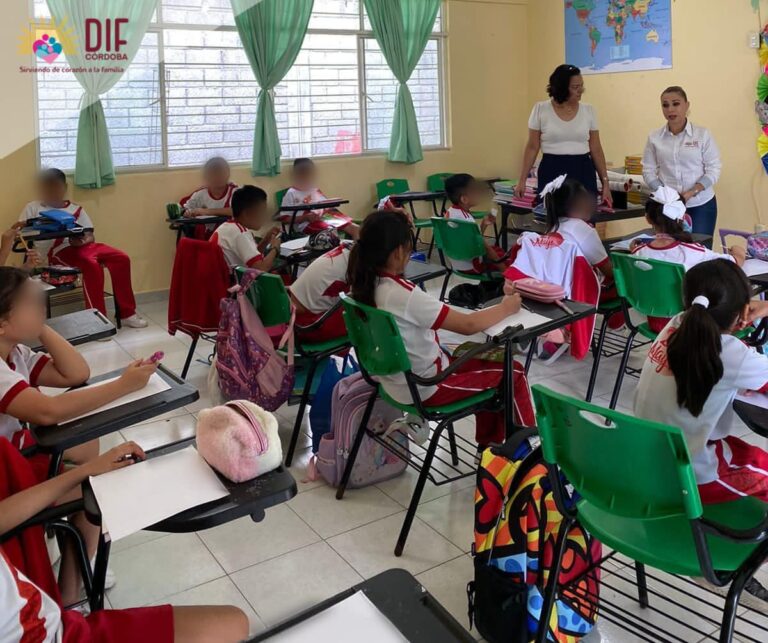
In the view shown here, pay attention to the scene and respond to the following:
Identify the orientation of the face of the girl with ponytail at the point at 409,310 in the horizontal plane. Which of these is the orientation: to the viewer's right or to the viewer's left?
to the viewer's right

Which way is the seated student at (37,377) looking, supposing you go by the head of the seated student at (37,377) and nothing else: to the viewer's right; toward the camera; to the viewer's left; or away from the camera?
to the viewer's right

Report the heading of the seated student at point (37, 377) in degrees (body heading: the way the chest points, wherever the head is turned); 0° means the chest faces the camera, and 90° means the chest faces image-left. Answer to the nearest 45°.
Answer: approximately 270°

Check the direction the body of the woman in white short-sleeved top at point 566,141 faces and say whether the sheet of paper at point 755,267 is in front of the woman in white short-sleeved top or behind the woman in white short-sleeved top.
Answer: in front

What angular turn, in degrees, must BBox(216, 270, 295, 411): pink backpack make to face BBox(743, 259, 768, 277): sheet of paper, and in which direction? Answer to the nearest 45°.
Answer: approximately 135° to its left

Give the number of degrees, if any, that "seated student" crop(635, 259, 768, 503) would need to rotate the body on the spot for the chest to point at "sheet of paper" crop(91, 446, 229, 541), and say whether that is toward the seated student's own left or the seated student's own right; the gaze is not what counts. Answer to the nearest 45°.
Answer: approximately 180°

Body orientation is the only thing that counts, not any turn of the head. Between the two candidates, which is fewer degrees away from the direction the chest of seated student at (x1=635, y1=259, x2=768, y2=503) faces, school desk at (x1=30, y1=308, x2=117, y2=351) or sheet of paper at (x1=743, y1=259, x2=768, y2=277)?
the sheet of paper
